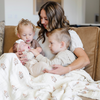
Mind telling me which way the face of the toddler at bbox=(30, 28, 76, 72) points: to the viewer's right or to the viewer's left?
to the viewer's left

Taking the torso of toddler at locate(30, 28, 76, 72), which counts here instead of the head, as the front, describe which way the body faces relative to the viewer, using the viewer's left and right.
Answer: facing to the left of the viewer

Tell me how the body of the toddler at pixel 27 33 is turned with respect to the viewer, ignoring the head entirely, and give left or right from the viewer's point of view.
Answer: facing the viewer

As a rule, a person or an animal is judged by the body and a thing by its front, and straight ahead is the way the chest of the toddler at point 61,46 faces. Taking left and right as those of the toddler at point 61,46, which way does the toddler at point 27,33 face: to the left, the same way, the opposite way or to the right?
to the left

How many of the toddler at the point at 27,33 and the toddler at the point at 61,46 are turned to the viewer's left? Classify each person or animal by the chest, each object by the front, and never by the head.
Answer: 1
